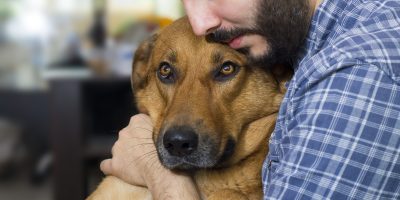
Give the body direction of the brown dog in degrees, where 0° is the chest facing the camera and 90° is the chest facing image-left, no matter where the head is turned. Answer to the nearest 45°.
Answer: approximately 45°

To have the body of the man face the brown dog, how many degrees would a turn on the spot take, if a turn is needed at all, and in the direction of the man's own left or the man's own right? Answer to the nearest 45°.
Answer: approximately 45° to the man's own right

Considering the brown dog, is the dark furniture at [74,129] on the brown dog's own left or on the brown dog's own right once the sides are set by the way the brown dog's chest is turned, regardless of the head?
on the brown dog's own right

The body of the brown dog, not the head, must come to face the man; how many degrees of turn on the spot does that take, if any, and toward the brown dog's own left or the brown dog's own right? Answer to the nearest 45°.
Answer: approximately 90° to the brown dog's own left

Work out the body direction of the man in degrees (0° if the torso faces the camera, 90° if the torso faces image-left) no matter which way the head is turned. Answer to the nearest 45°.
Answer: approximately 90°
